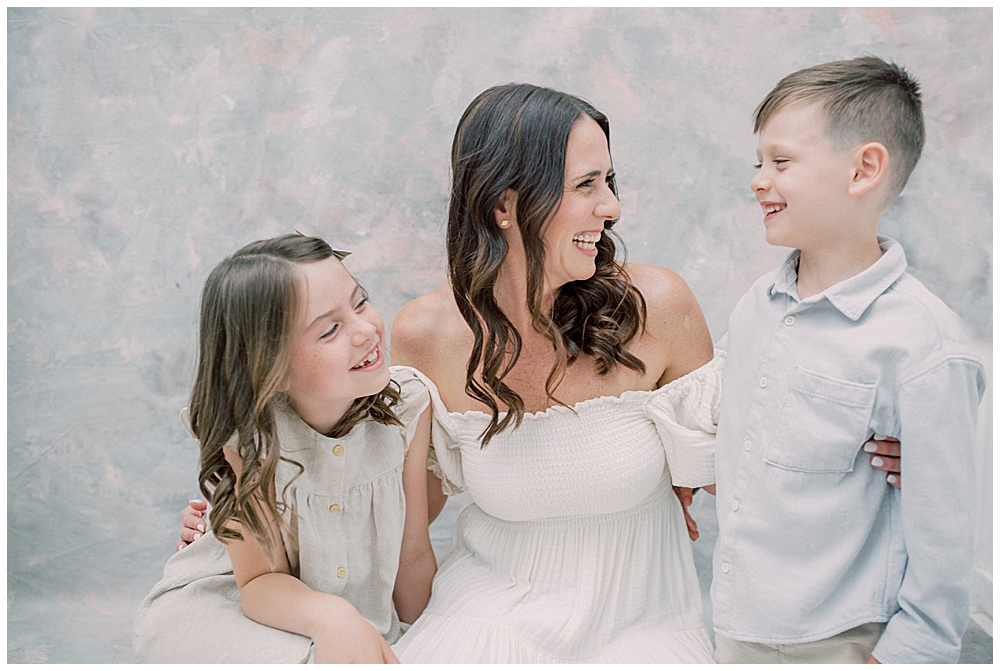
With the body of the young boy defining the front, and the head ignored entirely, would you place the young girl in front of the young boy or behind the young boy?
in front

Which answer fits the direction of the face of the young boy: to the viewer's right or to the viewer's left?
to the viewer's left

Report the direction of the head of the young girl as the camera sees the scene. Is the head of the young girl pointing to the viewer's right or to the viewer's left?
to the viewer's right

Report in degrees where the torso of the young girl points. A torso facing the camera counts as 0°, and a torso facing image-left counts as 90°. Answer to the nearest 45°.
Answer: approximately 315°
